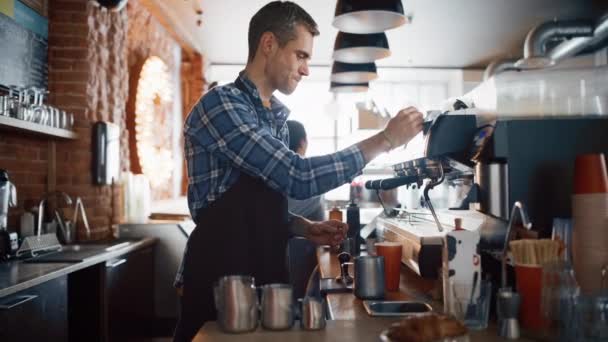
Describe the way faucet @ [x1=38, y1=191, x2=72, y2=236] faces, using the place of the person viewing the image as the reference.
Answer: facing to the right of the viewer

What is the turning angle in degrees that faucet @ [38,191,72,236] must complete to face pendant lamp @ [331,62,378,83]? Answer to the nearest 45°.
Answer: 0° — it already faces it

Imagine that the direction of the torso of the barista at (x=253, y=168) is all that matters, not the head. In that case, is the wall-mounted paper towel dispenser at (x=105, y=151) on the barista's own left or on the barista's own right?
on the barista's own left

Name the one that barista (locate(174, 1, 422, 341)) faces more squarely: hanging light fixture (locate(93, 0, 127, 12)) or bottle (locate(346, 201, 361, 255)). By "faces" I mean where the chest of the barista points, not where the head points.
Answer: the bottle

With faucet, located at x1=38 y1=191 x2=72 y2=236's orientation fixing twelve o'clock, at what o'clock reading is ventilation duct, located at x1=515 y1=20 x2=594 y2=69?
The ventilation duct is roughly at 12 o'clock from the faucet.

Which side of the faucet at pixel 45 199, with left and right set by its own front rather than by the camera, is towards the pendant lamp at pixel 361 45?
front

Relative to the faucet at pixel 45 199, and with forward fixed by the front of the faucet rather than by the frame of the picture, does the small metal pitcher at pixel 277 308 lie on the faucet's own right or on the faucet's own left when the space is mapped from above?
on the faucet's own right

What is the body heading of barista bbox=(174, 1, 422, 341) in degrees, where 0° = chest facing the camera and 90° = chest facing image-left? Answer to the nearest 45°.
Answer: approximately 270°

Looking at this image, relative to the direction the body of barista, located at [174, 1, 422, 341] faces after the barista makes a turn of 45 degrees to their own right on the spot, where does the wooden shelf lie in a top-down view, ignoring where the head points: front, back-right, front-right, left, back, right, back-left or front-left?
back

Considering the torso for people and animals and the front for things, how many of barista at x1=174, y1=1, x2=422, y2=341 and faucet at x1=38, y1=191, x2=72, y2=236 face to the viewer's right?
2

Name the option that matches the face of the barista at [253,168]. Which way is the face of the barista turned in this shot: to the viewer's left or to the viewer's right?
to the viewer's right

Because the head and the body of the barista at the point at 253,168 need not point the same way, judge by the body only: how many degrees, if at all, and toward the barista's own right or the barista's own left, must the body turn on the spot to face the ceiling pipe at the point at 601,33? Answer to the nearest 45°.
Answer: approximately 45° to the barista's own left
